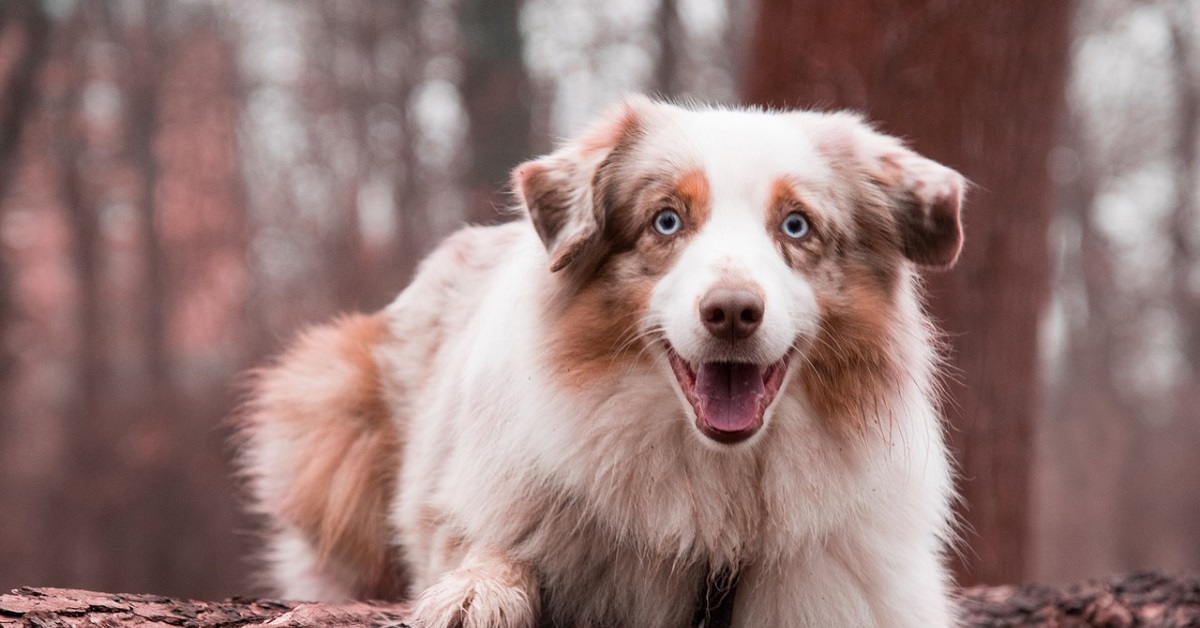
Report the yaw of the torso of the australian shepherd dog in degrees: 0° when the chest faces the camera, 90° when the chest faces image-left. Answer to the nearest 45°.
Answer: approximately 315°

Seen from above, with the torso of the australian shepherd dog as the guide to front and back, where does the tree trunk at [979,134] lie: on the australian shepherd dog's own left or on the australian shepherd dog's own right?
on the australian shepherd dog's own left

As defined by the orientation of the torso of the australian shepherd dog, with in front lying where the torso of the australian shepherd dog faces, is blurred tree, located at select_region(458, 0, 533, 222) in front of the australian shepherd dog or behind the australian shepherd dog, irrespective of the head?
behind
